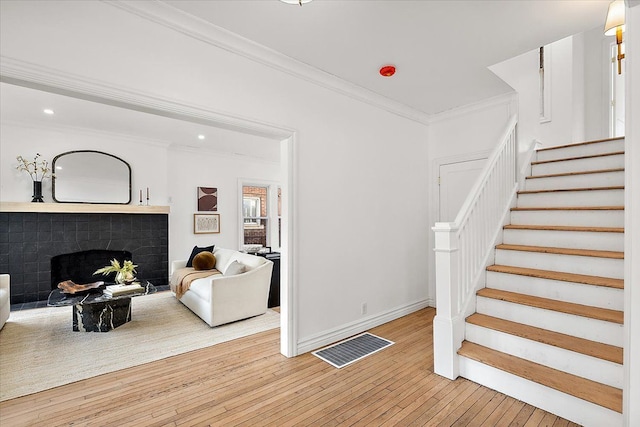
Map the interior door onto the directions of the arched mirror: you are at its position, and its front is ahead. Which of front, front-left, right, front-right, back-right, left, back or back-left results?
front-left

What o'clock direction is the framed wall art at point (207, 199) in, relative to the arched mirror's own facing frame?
The framed wall art is roughly at 9 o'clock from the arched mirror.

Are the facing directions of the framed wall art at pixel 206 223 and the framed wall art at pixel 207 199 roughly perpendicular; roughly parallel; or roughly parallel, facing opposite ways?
roughly parallel

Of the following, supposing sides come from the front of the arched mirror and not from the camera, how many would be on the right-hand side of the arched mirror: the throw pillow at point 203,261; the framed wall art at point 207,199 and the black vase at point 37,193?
1

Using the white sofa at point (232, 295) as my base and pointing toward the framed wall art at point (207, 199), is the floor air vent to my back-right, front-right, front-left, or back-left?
back-right

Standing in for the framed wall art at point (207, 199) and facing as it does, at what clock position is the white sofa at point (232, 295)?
The white sofa is roughly at 12 o'clock from the framed wall art.

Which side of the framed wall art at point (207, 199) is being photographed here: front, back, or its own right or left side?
front

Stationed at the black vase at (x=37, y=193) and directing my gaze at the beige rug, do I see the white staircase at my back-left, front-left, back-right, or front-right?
front-left

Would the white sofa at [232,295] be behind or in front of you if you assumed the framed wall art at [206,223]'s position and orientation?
in front

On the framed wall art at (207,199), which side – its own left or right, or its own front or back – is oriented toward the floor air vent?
front

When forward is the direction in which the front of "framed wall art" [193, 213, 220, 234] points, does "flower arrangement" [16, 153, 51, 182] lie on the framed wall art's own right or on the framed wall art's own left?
on the framed wall art's own right

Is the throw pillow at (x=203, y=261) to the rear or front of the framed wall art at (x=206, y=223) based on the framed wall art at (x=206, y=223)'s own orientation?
to the front

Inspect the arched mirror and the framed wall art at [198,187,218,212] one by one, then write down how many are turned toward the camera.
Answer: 2

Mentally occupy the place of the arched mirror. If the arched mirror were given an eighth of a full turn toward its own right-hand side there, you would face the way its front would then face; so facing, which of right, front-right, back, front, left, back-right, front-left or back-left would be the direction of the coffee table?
front-left

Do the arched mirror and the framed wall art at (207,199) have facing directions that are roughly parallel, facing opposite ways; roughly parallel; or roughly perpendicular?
roughly parallel

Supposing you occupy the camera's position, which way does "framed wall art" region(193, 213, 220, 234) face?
facing the viewer
